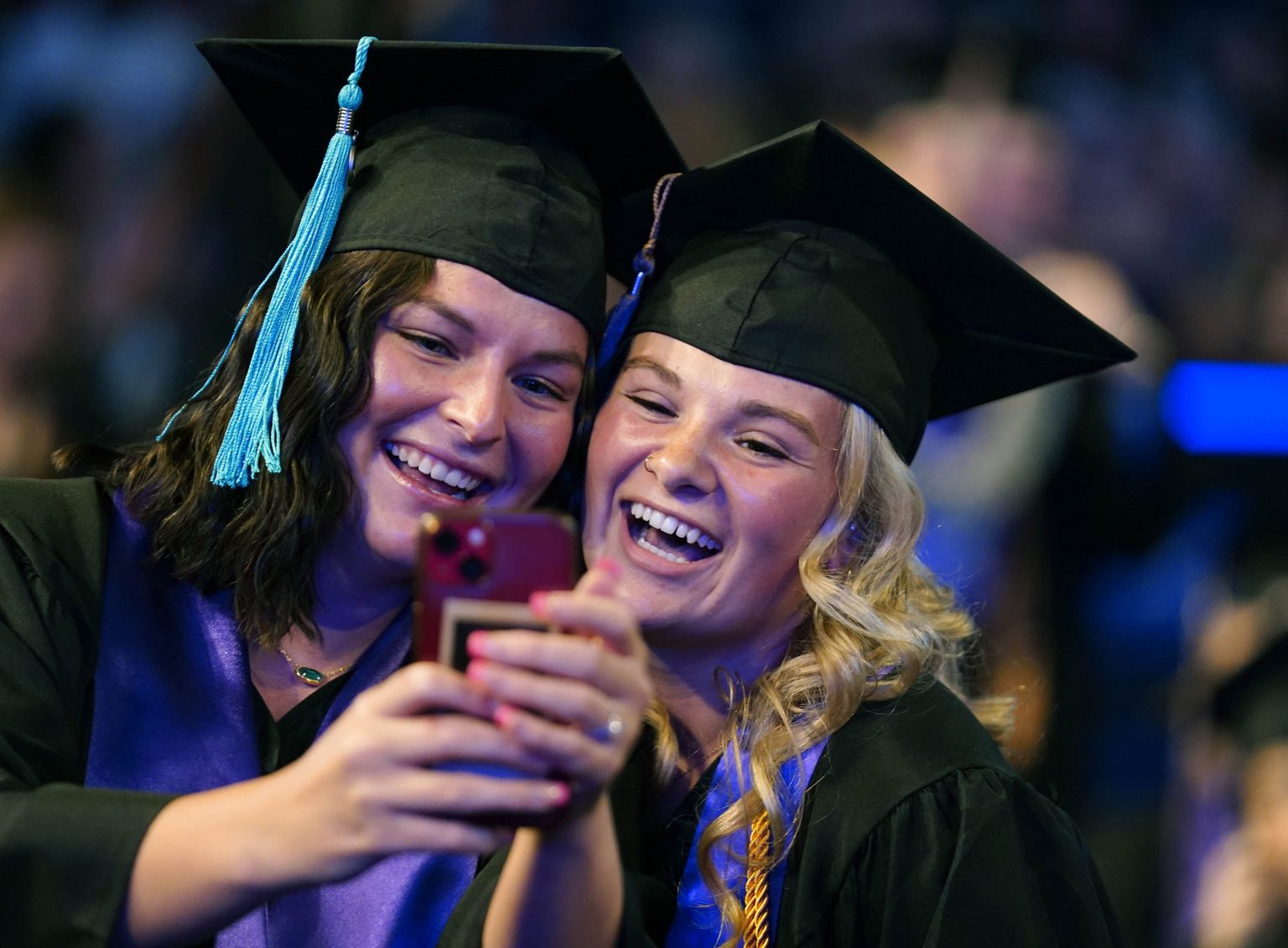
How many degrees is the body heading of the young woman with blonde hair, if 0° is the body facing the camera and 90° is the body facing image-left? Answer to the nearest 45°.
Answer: approximately 45°
